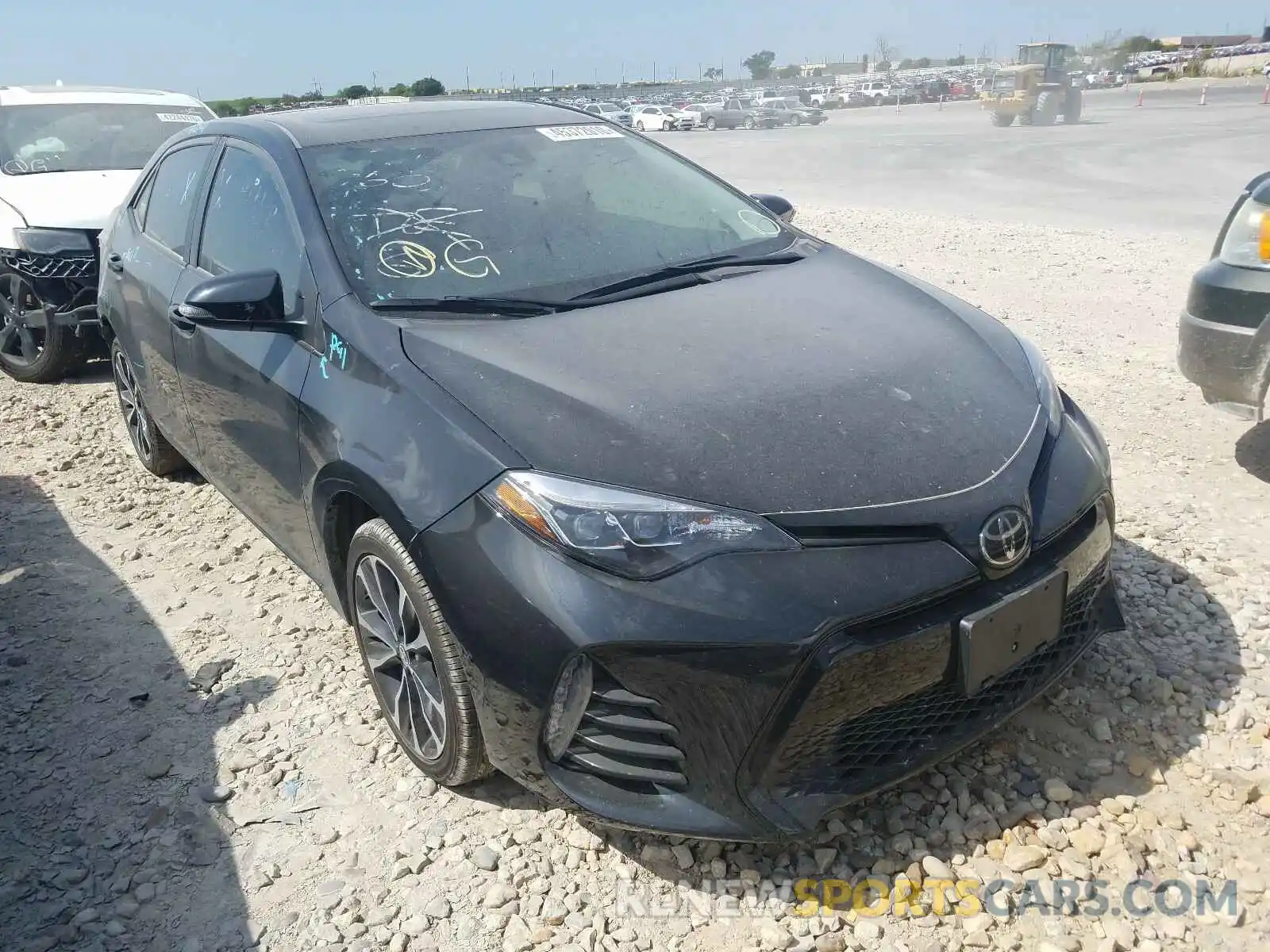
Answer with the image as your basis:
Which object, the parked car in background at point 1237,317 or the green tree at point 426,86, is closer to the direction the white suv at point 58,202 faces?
the parked car in background

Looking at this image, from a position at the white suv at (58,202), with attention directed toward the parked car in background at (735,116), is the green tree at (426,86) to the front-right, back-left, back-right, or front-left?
front-left

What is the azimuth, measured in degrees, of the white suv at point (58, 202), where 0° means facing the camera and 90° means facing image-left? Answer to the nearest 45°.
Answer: approximately 315°

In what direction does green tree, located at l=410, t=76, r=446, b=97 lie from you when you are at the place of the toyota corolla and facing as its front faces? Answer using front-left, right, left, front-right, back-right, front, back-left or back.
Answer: back-left

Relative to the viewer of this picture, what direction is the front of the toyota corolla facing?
facing the viewer and to the right of the viewer

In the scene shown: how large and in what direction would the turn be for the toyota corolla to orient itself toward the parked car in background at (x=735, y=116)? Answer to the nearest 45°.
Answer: approximately 135° to its left

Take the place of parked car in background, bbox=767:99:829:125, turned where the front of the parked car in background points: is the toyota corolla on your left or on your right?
on your right

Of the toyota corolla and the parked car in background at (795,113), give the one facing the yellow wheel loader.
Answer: the parked car in background
